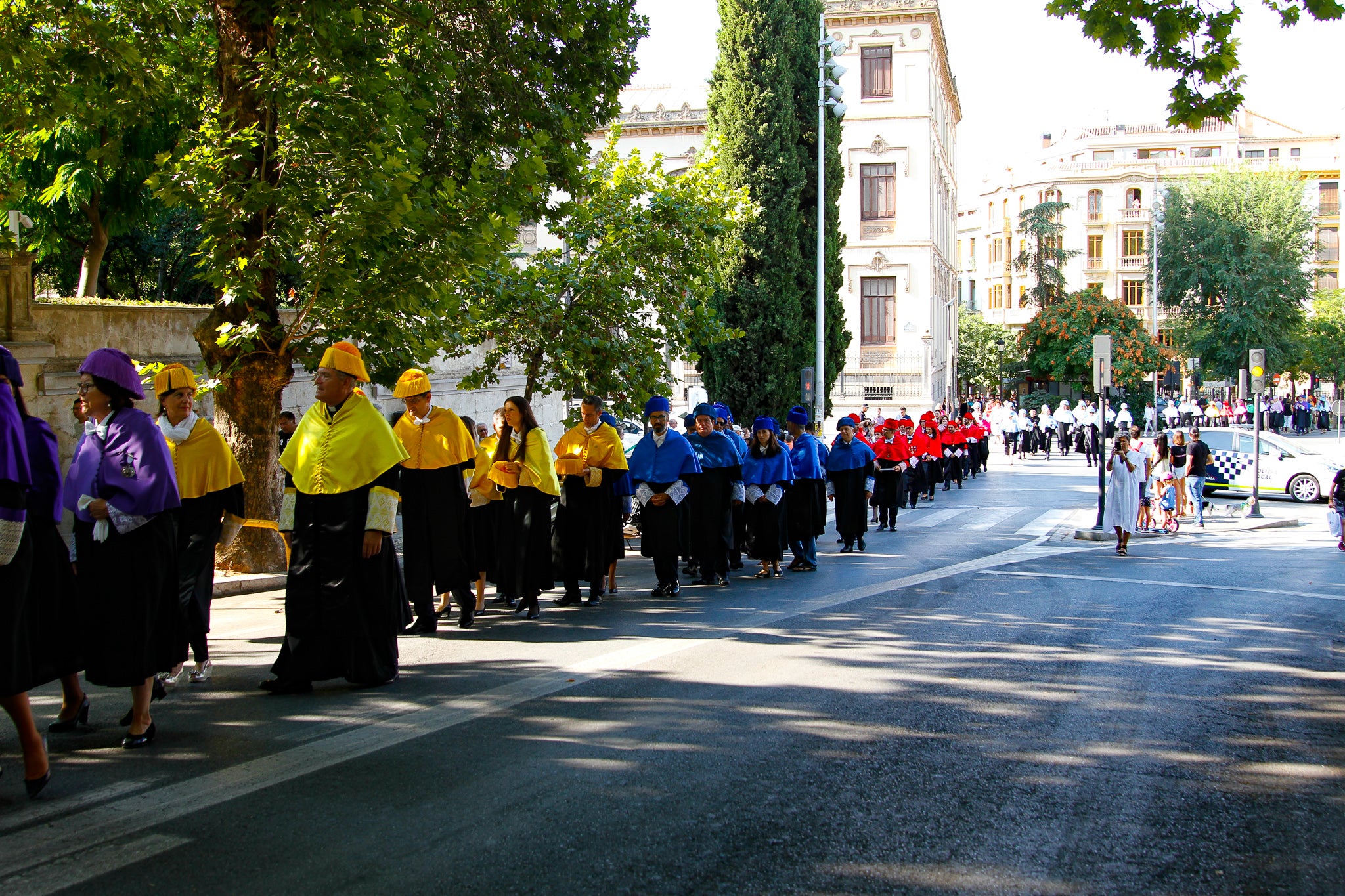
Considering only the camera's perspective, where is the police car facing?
facing to the right of the viewer

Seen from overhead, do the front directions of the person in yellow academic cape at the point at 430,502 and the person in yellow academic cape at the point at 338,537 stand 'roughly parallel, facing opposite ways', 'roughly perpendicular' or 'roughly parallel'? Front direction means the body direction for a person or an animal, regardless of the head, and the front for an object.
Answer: roughly parallel

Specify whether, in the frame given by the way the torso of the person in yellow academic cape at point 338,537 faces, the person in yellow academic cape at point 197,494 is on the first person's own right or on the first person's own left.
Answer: on the first person's own right

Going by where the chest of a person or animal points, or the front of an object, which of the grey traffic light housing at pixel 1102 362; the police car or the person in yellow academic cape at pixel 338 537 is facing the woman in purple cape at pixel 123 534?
the person in yellow academic cape

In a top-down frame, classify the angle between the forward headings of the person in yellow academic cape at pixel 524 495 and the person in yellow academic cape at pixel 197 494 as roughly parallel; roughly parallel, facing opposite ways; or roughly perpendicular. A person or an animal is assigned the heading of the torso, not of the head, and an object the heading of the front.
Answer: roughly parallel

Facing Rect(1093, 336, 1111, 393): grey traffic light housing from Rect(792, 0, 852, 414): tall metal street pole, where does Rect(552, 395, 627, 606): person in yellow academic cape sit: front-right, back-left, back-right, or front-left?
front-right

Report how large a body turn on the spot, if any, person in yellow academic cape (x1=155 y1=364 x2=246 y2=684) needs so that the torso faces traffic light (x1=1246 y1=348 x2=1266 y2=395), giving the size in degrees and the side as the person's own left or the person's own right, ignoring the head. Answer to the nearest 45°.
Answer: approximately 180°

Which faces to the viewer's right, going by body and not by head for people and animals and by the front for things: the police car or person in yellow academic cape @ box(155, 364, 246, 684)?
the police car

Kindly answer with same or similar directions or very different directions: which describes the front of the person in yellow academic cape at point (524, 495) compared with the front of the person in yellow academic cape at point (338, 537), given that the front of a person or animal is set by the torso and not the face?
same or similar directions

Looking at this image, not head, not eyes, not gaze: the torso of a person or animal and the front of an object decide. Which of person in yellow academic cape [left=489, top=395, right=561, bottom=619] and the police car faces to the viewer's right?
the police car

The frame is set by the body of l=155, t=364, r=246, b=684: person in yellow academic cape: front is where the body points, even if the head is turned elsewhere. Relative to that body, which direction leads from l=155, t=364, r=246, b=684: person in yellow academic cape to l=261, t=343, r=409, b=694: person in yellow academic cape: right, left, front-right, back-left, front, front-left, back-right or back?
left

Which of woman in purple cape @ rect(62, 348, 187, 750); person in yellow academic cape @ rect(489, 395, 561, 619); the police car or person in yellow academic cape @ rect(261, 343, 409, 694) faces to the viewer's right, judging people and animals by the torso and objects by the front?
the police car

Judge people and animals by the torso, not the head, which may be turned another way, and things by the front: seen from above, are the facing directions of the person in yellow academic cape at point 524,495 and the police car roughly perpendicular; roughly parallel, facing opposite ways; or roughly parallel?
roughly perpendicular

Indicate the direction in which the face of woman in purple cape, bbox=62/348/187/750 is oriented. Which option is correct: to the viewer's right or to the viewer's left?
to the viewer's left

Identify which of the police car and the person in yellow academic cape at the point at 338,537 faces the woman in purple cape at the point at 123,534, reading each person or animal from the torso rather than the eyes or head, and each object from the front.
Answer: the person in yellow academic cape

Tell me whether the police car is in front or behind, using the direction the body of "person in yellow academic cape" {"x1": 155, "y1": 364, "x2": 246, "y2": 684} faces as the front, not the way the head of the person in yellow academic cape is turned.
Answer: behind

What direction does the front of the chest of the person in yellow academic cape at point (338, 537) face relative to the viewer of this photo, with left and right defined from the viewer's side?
facing the viewer and to the left of the viewer

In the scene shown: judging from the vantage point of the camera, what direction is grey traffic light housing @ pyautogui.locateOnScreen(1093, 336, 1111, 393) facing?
facing away from the viewer

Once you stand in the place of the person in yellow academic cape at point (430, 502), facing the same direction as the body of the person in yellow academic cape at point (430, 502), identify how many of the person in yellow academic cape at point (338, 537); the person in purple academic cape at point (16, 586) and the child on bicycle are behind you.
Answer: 1

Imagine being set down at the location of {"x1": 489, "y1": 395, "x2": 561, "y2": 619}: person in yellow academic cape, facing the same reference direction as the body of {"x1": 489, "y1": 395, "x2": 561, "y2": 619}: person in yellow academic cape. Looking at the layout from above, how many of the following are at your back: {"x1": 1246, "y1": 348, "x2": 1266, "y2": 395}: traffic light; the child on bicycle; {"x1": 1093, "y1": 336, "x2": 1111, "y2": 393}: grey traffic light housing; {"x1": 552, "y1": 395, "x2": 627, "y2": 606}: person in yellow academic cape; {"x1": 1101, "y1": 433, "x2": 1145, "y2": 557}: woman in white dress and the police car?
6
